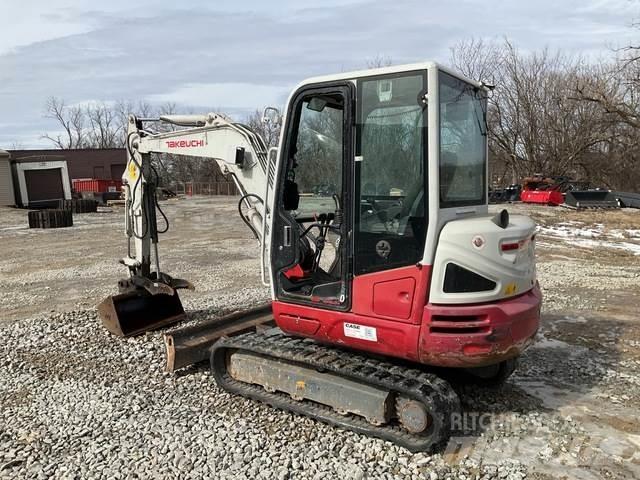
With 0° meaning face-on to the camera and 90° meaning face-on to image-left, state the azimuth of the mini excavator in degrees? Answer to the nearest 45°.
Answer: approximately 135°

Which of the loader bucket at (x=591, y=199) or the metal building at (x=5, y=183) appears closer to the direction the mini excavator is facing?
the metal building

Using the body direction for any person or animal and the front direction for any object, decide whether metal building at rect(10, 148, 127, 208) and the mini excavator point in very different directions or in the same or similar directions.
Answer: very different directions

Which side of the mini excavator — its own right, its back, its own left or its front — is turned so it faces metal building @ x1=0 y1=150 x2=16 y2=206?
front

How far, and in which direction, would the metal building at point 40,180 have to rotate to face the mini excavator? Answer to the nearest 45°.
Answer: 0° — it already faces it

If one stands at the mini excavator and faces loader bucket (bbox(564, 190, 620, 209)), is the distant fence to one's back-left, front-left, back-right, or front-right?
front-left

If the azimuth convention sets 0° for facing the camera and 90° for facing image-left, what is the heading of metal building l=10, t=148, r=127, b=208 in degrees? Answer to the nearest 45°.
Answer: approximately 0°

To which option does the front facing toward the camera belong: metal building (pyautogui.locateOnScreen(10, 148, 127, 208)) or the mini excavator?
the metal building

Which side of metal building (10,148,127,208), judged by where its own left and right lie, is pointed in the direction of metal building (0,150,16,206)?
right

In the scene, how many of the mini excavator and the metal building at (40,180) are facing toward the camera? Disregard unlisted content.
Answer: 1

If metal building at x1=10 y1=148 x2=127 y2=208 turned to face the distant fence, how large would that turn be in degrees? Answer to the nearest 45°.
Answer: approximately 135° to its left
